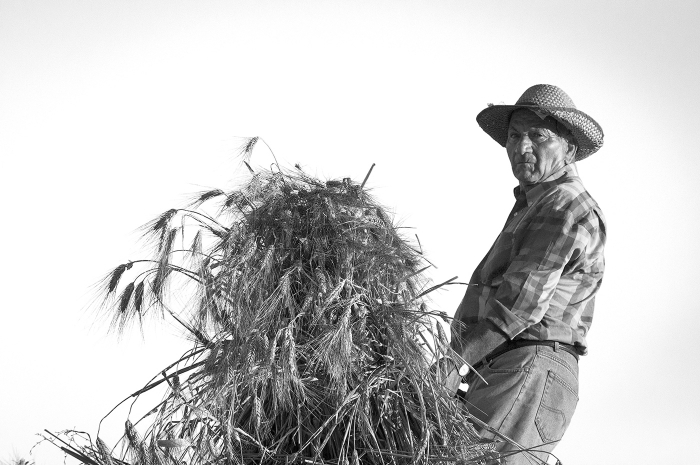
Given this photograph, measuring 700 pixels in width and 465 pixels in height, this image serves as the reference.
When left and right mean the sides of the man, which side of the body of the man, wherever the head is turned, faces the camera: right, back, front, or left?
left

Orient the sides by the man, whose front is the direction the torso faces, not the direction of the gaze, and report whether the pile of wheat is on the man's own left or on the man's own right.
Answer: on the man's own left

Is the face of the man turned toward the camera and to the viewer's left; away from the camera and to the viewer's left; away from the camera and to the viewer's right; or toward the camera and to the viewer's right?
toward the camera and to the viewer's left
